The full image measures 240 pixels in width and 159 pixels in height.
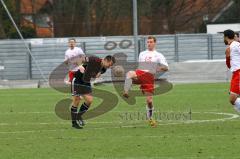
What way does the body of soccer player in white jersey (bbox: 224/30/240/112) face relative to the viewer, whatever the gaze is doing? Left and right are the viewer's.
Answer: facing to the left of the viewer

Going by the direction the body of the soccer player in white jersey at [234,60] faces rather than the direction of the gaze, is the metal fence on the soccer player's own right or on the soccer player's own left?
on the soccer player's own right

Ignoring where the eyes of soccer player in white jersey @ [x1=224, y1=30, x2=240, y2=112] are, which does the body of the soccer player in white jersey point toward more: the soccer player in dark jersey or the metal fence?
the soccer player in dark jersey

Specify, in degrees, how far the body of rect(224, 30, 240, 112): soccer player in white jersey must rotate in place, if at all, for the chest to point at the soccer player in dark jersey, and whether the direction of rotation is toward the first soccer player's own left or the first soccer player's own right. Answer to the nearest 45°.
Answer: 0° — they already face them
